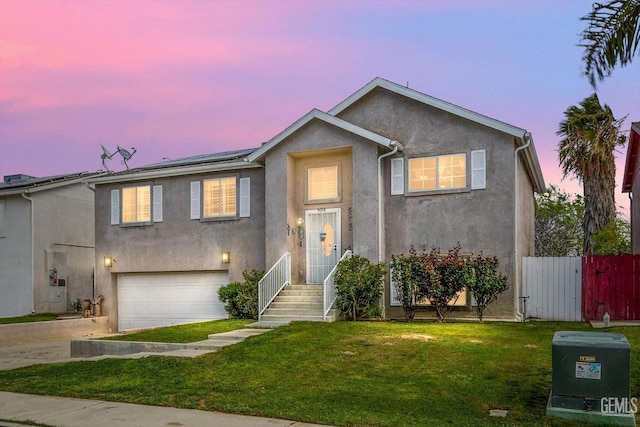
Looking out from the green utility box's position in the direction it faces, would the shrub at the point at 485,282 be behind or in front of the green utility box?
behind

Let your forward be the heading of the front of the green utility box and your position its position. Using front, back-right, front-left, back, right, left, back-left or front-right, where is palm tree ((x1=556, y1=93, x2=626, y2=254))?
back

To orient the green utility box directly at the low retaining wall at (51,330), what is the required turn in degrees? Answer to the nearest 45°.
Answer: approximately 135° to its right

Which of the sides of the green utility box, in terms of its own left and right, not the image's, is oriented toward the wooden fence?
back

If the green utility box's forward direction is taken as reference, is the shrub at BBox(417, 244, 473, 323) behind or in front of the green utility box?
behind

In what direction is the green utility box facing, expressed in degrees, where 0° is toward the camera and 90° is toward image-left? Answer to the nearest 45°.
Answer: approximately 0°

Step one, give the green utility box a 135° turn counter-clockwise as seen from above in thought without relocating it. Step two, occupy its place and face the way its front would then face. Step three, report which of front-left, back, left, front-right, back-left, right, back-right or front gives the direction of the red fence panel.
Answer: front-left

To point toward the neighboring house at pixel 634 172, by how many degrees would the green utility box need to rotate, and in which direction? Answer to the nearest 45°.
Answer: approximately 180°
